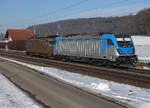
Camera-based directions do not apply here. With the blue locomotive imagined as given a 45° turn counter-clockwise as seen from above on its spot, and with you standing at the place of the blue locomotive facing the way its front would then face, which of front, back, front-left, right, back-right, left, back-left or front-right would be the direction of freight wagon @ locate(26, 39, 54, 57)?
back-left

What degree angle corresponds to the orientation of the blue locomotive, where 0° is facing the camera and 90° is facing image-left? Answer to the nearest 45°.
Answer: approximately 315°
